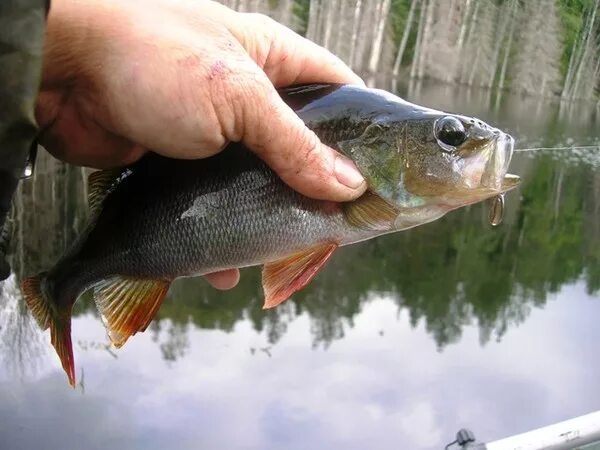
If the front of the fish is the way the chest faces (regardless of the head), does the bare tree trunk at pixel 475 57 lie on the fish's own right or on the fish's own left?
on the fish's own left

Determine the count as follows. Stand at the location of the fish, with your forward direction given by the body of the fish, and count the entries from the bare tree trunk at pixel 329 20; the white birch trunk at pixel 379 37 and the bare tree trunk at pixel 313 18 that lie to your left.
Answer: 3

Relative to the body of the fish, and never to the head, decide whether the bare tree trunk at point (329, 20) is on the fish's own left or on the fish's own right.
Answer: on the fish's own left

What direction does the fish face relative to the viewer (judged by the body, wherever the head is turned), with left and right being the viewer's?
facing to the right of the viewer

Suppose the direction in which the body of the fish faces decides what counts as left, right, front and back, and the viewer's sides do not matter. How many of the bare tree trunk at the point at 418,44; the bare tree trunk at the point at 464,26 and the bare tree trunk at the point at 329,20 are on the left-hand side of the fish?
3

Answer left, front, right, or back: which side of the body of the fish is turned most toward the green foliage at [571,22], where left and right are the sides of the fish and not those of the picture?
left

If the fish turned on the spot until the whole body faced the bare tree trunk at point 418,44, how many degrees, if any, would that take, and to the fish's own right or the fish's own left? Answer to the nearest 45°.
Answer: approximately 90° to the fish's own left

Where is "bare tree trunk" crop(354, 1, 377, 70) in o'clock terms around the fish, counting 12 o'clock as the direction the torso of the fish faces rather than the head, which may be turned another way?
The bare tree trunk is roughly at 9 o'clock from the fish.
